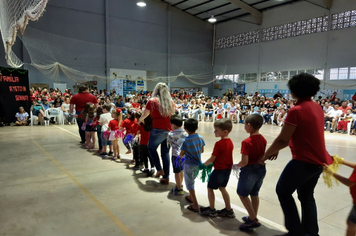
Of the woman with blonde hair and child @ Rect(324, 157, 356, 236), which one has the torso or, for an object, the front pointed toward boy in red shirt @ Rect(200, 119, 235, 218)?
the child

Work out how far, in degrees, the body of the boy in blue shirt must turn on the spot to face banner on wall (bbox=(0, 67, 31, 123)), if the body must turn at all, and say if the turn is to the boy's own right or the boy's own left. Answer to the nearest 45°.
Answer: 0° — they already face it

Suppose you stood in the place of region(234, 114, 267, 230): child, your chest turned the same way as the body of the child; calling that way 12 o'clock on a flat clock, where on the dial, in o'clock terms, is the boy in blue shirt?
The boy in blue shirt is roughly at 11 o'clock from the child.

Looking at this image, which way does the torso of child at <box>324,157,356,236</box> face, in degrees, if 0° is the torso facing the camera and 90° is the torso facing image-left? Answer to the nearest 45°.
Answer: approximately 90°

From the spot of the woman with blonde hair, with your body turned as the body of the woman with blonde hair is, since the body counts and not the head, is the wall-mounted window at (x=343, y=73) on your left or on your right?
on your right

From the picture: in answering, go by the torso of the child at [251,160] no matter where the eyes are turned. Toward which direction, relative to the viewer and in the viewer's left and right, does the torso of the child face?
facing away from the viewer and to the left of the viewer

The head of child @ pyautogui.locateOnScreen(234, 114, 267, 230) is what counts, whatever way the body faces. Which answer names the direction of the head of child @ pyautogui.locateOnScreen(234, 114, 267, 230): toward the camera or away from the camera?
away from the camera

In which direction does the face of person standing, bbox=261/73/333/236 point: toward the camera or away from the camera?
away from the camera

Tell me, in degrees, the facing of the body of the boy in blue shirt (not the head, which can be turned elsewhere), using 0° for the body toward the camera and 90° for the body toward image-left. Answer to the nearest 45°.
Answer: approximately 135°
